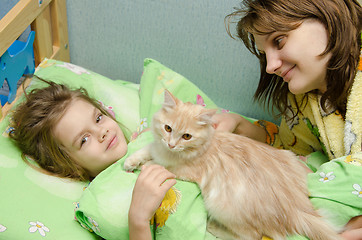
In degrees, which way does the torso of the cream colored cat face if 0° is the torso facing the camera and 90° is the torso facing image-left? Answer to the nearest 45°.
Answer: approximately 90°

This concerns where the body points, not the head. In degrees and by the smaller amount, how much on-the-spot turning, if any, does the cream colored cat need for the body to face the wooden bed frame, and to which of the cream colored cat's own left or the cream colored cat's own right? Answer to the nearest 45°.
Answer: approximately 45° to the cream colored cat's own right
